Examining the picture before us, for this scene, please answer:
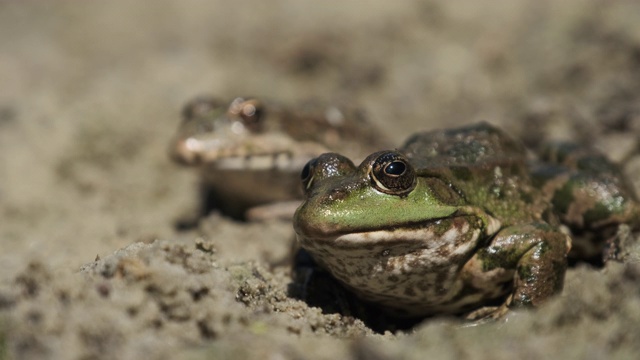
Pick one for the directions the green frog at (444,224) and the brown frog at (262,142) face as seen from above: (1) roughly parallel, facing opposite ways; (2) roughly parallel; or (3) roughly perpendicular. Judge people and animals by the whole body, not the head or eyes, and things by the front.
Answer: roughly parallel

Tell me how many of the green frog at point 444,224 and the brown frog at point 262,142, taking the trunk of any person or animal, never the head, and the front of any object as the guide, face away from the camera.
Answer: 0

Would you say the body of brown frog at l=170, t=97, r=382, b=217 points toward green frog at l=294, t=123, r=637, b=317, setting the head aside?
no

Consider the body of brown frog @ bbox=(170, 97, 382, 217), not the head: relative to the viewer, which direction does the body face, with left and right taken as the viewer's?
facing the viewer and to the left of the viewer

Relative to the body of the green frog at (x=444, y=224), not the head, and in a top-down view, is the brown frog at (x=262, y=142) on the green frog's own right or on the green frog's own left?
on the green frog's own right
